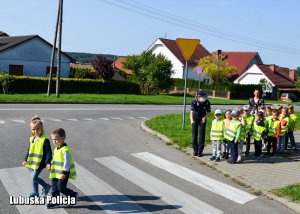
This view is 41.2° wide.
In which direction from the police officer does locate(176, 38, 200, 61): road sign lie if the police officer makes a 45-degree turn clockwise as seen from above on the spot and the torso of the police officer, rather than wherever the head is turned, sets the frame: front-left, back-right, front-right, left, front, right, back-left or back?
back-right

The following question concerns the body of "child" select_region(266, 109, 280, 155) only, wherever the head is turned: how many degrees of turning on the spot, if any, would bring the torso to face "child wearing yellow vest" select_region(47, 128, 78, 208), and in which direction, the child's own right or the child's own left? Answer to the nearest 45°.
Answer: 0° — they already face them

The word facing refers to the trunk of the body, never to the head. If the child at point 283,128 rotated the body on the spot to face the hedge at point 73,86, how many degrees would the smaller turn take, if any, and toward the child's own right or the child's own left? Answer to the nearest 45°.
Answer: approximately 90° to the child's own right

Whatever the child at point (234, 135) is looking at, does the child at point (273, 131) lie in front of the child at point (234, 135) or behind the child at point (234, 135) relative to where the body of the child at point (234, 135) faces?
behind

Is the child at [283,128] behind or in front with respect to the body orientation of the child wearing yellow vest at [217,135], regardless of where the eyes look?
behind

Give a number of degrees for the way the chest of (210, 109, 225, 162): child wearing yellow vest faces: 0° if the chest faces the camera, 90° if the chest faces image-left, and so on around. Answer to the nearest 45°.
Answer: approximately 45°

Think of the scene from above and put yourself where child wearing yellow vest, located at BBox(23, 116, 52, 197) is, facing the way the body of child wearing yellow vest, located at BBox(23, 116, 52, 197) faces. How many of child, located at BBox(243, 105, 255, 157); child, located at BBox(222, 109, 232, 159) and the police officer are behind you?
3
